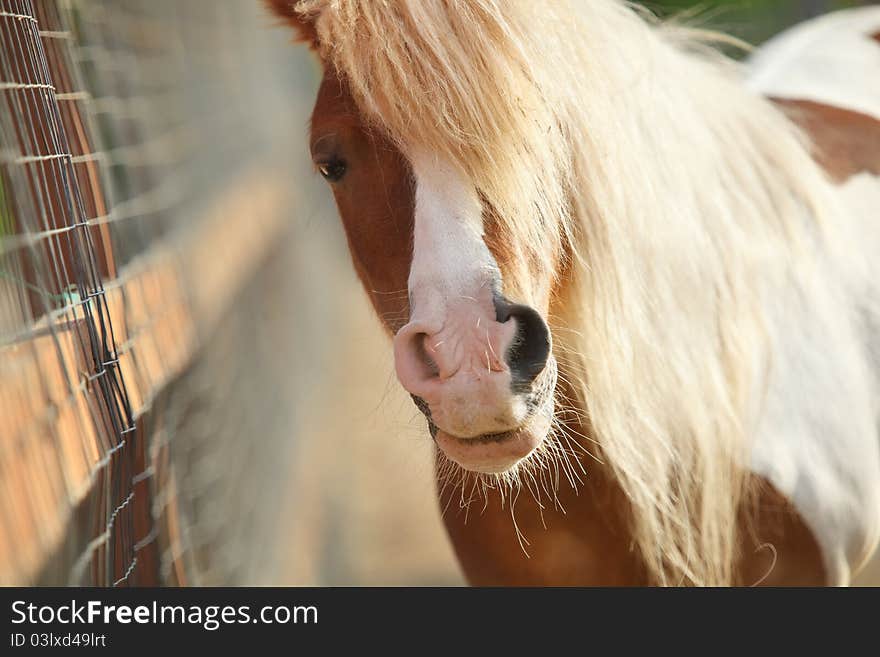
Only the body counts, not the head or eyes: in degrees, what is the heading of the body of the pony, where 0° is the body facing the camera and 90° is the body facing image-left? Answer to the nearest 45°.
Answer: approximately 45°
